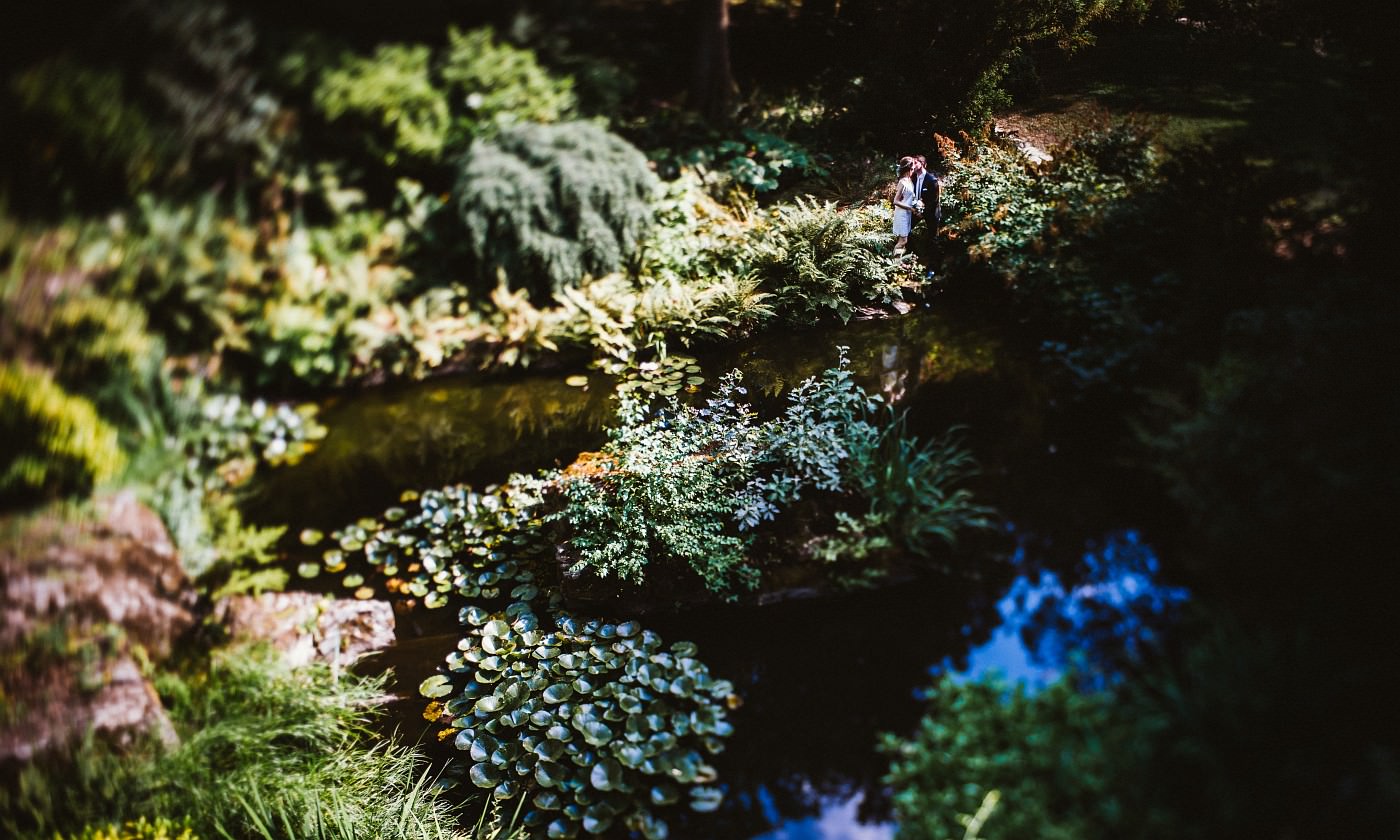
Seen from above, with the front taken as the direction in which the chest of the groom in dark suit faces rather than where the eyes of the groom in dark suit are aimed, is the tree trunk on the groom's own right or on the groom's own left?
on the groom's own right

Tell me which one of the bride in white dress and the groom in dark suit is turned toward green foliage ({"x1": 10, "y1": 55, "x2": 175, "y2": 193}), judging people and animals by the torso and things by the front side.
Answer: the groom in dark suit

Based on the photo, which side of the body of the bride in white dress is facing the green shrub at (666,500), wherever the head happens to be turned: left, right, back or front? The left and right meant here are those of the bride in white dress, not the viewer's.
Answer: right

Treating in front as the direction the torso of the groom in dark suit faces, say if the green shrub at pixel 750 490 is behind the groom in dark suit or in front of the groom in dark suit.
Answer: in front

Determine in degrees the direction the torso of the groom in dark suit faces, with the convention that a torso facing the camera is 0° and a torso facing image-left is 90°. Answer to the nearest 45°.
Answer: approximately 45°

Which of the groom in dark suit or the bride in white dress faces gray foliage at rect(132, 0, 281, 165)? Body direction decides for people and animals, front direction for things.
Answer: the groom in dark suit

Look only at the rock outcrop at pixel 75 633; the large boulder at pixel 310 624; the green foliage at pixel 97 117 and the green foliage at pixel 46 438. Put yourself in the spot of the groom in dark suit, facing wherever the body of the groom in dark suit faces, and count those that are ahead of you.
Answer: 4

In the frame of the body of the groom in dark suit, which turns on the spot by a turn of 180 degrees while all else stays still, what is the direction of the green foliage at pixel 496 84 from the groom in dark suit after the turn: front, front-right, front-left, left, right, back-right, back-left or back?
back-left

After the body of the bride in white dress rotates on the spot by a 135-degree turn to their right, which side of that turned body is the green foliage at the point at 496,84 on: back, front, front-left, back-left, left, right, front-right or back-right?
front-right

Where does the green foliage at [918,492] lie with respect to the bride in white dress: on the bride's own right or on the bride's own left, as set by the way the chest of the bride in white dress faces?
on the bride's own right

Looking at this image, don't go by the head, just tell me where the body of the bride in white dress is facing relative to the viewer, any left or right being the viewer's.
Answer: facing to the right of the viewer

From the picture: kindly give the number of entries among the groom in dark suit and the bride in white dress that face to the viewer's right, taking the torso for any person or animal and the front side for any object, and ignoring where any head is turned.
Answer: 1

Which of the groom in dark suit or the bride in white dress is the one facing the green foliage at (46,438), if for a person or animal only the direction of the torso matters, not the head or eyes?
the groom in dark suit

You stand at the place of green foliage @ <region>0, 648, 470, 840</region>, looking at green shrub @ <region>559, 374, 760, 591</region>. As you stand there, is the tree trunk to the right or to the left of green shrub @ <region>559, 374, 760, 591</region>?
left
